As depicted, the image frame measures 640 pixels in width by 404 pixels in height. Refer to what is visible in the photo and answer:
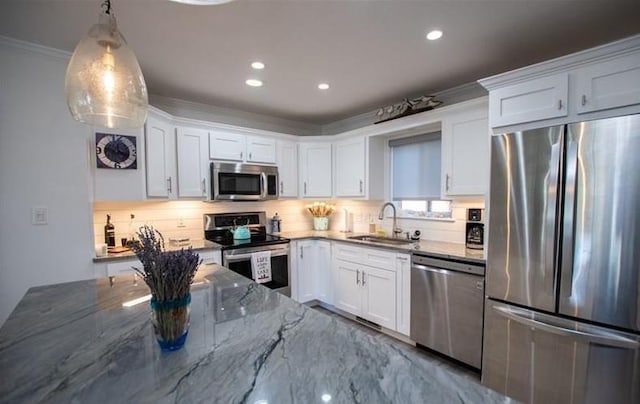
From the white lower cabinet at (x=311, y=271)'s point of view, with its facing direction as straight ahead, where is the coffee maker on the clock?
The coffee maker is roughly at 10 o'clock from the white lower cabinet.

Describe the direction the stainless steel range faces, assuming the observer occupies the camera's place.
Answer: facing the viewer and to the right of the viewer

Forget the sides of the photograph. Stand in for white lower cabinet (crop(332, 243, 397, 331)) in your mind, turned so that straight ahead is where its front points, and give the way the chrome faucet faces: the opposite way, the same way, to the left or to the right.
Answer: the same way

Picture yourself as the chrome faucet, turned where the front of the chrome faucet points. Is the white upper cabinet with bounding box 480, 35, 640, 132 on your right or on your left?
on your left

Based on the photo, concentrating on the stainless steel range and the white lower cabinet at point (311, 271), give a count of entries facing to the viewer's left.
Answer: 0

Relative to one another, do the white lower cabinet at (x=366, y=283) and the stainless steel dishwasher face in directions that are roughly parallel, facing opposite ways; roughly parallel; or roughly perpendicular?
roughly parallel

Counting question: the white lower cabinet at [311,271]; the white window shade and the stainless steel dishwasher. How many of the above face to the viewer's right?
0

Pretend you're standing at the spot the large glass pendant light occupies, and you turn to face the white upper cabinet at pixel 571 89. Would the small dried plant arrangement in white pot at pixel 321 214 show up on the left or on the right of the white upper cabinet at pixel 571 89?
left

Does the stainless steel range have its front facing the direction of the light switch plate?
no

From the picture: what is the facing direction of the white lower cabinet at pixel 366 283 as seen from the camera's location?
facing the viewer and to the left of the viewer

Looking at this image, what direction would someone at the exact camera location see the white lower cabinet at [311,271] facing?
facing the viewer

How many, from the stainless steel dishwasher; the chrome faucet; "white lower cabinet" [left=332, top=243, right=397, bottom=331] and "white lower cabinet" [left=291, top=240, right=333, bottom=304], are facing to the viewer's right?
0

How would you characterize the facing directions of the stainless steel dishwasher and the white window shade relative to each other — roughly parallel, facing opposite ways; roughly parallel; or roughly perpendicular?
roughly parallel

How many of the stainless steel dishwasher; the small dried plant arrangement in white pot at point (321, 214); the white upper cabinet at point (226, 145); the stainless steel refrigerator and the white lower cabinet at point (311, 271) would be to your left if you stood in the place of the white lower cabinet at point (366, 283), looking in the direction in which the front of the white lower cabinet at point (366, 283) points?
2

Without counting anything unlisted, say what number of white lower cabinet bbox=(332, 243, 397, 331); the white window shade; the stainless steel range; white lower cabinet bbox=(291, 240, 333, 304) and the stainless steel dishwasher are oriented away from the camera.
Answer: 0
